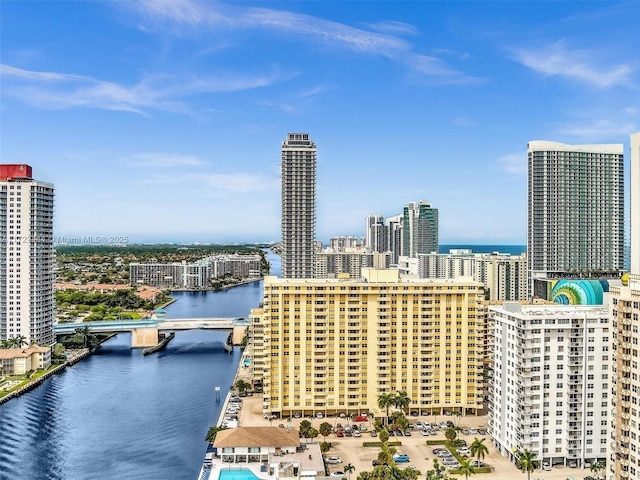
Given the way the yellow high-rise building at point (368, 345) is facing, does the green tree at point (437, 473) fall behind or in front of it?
in front

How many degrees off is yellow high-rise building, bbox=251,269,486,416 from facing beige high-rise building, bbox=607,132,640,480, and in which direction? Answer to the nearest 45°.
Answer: approximately 45° to its left

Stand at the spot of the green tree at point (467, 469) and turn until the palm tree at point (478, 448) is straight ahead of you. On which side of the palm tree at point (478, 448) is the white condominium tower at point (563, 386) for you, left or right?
right

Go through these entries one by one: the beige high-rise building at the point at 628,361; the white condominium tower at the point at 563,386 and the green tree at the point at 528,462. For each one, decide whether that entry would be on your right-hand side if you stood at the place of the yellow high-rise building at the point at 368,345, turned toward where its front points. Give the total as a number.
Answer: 0

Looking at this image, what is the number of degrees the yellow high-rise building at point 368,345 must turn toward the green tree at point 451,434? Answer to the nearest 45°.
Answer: approximately 45° to its left

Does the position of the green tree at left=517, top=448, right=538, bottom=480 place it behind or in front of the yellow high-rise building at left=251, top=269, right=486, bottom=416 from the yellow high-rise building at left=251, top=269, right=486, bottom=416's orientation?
in front

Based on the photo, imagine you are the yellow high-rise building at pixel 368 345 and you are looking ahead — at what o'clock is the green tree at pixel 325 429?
The green tree is roughly at 1 o'clock from the yellow high-rise building.

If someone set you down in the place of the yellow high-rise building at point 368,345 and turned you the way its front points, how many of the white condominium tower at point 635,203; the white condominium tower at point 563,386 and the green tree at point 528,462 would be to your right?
0

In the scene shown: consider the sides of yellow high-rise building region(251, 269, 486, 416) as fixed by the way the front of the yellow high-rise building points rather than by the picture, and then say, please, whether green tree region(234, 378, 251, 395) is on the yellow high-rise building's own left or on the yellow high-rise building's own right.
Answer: on the yellow high-rise building's own right

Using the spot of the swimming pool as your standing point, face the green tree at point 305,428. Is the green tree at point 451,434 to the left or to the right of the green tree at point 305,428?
right

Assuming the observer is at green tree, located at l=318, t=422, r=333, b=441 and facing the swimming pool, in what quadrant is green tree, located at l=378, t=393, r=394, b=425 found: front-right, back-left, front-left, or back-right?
back-left

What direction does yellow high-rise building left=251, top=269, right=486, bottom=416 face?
toward the camera

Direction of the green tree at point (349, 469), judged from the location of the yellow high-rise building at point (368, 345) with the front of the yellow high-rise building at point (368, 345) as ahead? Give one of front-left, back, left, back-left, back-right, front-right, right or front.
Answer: front

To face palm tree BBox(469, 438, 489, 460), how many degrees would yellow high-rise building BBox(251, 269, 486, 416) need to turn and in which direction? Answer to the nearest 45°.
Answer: approximately 45° to its left
